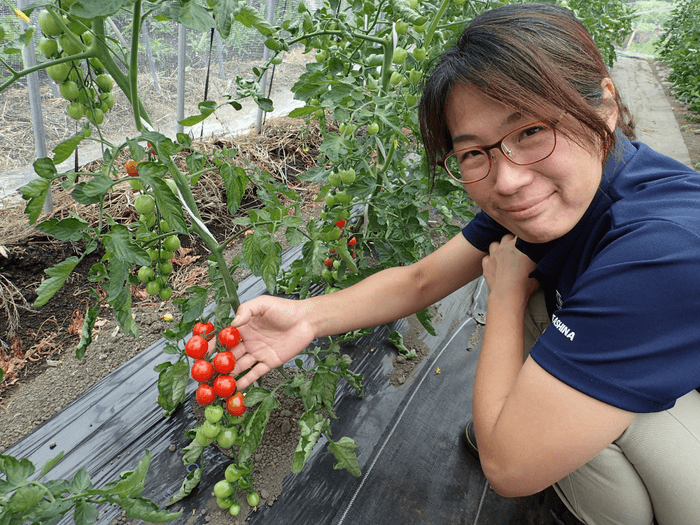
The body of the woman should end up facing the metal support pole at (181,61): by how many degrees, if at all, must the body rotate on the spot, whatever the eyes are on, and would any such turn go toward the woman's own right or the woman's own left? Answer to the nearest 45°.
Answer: approximately 90° to the woman's own right

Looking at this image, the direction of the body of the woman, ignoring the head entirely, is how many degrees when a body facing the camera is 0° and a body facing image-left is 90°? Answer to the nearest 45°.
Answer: approximately 45°
